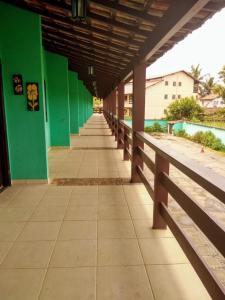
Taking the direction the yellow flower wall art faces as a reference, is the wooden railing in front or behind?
in front

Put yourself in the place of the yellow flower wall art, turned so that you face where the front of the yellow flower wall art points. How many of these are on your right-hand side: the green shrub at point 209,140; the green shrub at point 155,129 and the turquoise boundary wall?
0

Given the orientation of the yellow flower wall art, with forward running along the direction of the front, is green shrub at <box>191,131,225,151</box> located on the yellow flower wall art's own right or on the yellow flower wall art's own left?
on the yellow flower wall art's own left

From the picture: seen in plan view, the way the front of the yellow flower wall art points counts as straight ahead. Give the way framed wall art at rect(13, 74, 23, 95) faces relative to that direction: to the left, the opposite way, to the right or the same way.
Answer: the same way
